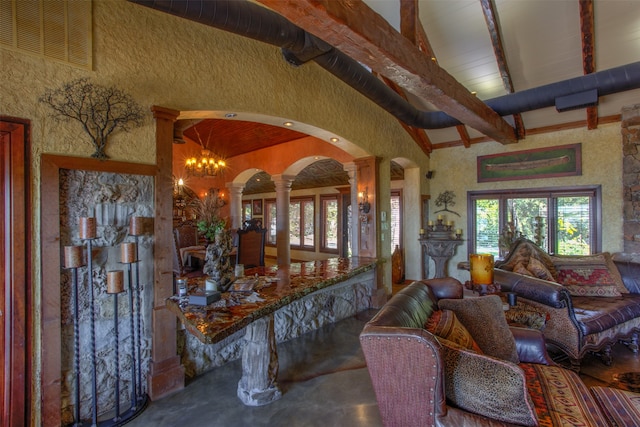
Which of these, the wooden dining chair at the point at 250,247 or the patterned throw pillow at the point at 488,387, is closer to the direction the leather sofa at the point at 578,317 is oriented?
the patterned throw pillow

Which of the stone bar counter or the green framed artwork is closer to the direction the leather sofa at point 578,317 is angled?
the stone bar counter

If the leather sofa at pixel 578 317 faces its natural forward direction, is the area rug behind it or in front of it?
in front

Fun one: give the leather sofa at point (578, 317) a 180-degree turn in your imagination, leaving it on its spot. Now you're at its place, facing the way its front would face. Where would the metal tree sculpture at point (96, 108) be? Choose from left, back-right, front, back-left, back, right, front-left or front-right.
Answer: left

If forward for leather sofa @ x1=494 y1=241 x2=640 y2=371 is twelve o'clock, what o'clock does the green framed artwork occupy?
The green framed artwork is roughly at 7 o'clock from the leather sofa.

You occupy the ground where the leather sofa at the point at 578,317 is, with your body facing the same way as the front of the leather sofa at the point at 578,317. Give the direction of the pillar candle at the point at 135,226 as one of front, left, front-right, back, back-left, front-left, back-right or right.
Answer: right

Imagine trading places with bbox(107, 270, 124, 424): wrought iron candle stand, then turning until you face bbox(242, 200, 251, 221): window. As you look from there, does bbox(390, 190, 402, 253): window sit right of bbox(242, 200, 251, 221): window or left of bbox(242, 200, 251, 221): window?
right
